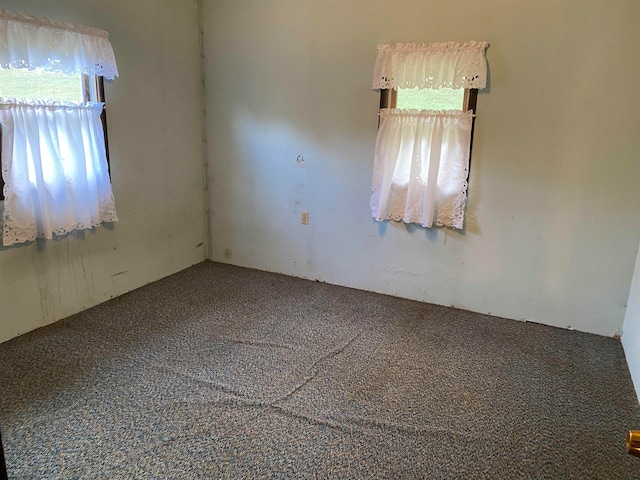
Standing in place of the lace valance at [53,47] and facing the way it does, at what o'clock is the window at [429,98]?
The window is roughly at 11 o'clock from the lace valance.

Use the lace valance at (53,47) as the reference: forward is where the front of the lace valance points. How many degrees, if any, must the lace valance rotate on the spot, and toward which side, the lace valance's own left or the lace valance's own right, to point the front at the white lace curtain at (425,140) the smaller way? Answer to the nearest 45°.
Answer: approximately 45° to the lace valance's own left

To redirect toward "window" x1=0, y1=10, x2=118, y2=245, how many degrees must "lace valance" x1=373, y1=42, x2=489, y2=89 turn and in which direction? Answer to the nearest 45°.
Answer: approximately 45° to its right

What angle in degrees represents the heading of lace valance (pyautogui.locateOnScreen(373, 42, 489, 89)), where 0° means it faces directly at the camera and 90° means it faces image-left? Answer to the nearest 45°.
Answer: approximately 0°

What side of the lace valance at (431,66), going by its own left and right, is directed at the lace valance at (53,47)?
right

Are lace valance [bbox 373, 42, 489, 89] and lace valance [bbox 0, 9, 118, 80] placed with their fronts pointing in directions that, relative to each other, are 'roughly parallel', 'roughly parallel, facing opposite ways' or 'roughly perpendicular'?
roughly perpendicular
